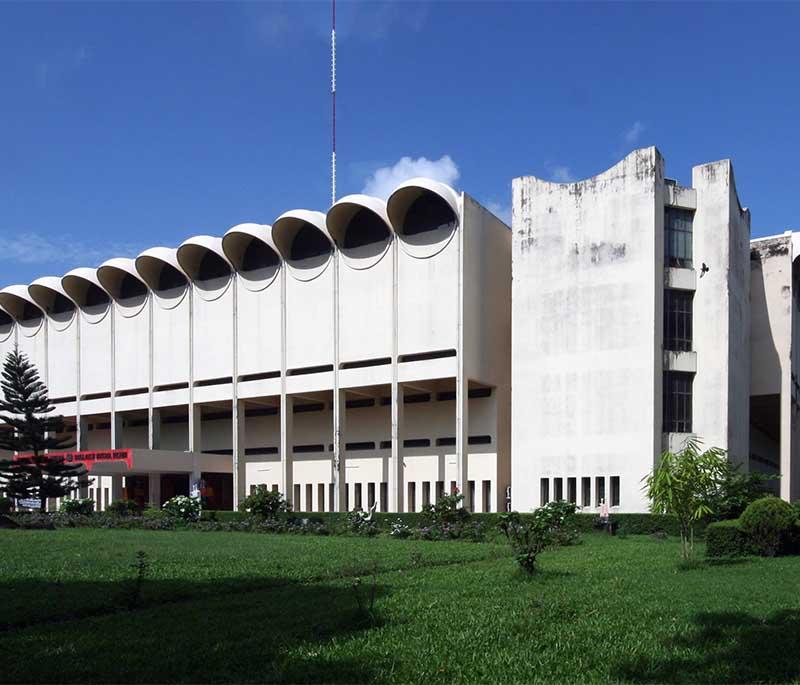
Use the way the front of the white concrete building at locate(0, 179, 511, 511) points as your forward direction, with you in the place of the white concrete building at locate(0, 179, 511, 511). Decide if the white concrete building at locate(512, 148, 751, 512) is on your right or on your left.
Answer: on your left

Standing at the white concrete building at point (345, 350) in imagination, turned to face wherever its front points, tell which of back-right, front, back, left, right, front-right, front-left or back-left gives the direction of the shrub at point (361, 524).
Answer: front-left

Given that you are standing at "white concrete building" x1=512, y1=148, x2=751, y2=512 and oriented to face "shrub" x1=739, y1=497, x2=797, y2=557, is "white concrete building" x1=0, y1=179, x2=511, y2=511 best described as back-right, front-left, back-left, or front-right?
back-right

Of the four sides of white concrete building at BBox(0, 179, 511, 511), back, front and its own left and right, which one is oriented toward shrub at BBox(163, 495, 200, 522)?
front

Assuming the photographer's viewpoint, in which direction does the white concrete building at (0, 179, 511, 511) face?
facing the viewer and to the left of the viewer
